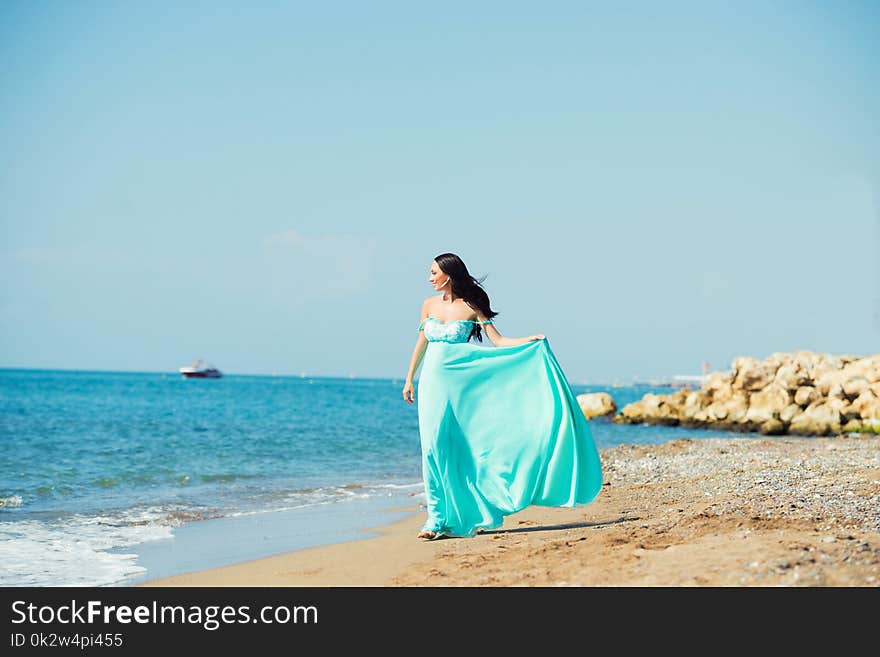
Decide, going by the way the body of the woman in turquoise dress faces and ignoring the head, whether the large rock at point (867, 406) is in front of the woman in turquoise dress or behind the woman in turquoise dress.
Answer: behind

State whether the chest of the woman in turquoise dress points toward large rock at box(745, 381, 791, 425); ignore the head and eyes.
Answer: no

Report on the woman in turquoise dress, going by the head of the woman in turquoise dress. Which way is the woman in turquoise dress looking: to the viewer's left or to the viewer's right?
to the viewer's left

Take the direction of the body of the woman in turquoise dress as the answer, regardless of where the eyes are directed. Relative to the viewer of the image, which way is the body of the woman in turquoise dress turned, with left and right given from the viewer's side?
facing the viewer and to the left of the viewer

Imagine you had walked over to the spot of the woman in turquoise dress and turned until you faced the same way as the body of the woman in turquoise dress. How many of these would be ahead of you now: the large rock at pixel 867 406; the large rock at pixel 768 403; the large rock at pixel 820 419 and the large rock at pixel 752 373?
0

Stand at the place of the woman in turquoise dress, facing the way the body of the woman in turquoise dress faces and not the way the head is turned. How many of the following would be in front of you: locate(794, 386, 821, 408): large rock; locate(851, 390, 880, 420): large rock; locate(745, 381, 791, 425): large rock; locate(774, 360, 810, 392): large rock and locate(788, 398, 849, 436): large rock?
0

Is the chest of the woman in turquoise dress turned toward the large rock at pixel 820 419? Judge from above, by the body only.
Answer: no

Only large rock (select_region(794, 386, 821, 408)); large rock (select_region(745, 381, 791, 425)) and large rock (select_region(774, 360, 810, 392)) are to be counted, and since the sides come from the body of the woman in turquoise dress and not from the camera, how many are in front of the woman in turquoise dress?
0

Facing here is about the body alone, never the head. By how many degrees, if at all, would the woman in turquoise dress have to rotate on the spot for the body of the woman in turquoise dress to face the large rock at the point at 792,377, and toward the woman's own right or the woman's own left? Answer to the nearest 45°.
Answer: approximately 135° to the woman's own right

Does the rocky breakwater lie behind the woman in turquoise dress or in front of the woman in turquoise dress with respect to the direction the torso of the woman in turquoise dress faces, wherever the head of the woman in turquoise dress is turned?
behind

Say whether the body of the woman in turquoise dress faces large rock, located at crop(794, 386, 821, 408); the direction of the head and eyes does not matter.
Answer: no

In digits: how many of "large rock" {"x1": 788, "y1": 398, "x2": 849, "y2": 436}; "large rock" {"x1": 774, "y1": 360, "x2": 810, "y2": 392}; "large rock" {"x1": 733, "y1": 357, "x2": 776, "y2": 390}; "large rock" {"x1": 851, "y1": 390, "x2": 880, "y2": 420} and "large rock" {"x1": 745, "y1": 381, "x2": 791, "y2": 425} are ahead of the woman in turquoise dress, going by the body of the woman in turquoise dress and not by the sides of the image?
0

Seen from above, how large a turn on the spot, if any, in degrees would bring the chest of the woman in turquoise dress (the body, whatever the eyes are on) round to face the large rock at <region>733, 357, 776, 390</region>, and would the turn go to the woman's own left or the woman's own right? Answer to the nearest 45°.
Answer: approximately 135° to the woman's own right
